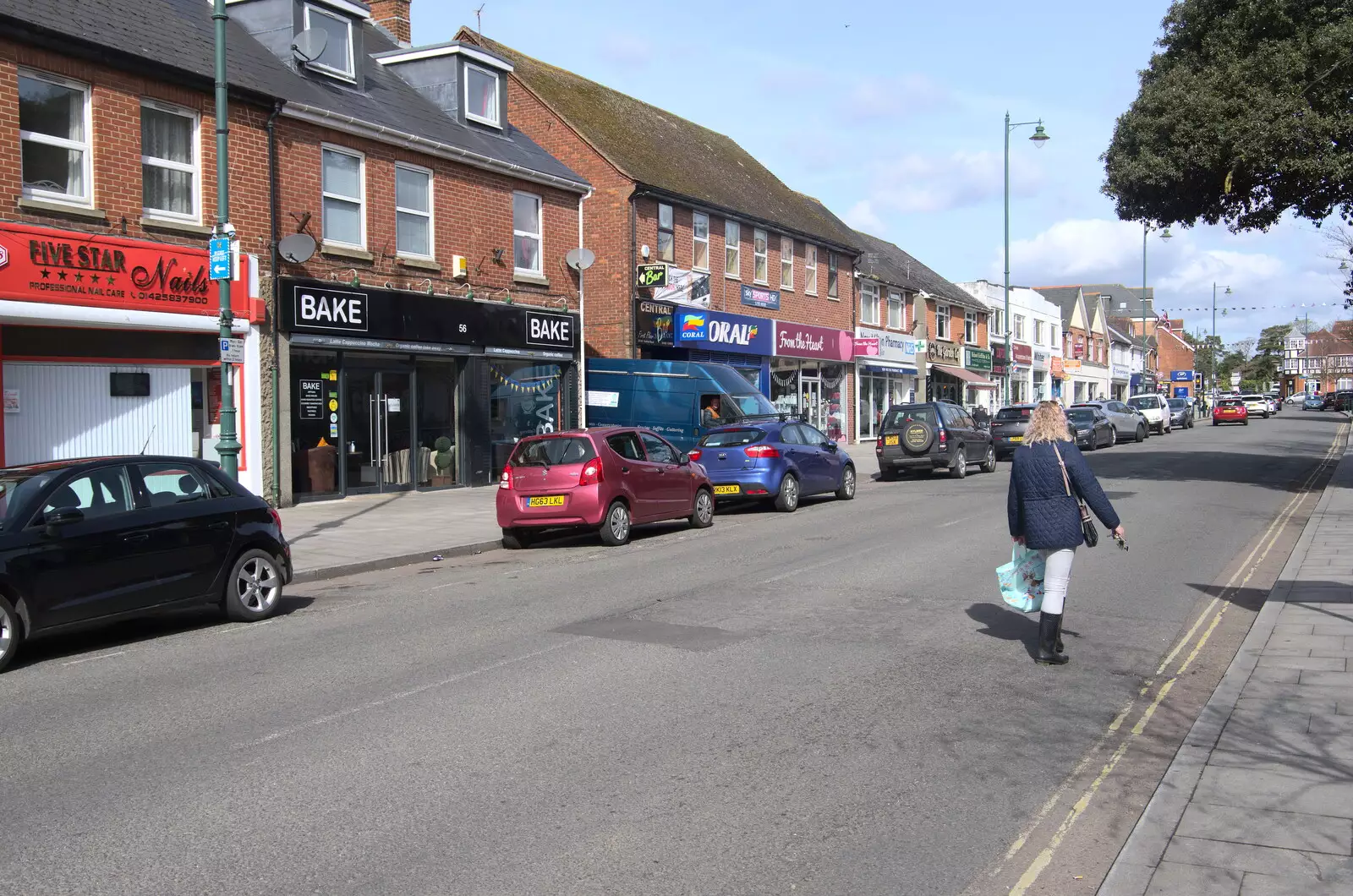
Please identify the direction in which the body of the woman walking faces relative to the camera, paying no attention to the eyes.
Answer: away from the camera

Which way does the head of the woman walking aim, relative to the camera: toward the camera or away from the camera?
away from the camera

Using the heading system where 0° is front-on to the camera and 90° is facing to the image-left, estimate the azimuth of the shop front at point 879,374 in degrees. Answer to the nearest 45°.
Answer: approximately 315°

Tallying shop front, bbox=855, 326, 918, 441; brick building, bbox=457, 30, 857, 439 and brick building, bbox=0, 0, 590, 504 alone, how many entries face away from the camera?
0

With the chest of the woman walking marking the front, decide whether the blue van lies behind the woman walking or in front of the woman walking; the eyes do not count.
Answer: in front

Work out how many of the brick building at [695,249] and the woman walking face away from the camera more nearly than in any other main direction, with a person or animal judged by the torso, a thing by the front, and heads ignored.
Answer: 1

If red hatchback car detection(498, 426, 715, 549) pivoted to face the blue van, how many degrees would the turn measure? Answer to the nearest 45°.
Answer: approximately 45° to its left

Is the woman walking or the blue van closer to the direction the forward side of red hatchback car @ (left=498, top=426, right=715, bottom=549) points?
the blue van

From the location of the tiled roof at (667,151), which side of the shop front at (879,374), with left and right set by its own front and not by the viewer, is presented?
right

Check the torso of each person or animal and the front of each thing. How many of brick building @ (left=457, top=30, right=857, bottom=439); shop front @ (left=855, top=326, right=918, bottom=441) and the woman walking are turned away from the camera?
1

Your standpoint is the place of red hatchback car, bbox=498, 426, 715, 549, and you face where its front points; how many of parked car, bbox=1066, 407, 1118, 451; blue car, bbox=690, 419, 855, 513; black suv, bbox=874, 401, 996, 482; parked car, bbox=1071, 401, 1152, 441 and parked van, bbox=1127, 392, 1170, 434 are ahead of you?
5

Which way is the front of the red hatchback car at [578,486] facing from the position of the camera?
facing away from the viewer and to the right of the viewer

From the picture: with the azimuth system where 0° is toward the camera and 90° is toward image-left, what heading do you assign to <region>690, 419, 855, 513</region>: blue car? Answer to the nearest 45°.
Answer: approximately 225°

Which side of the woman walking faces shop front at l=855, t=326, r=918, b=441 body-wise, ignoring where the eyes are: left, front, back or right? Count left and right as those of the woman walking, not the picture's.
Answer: front

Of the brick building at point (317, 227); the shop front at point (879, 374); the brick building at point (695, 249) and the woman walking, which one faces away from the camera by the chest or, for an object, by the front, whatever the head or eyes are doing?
the woman walking

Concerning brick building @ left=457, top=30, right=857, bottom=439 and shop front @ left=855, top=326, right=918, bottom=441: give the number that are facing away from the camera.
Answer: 0

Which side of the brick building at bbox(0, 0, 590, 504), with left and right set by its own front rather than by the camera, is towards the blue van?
left

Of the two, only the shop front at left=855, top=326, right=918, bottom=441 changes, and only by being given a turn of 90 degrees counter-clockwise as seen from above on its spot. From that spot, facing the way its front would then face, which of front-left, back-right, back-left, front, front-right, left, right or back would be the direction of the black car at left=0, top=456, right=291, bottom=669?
back-right

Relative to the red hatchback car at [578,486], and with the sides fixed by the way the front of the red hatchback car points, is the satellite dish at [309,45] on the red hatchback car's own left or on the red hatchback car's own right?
on the red hatchback car's own left
